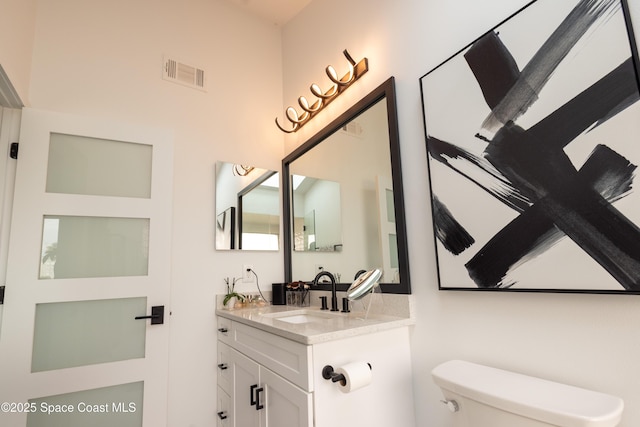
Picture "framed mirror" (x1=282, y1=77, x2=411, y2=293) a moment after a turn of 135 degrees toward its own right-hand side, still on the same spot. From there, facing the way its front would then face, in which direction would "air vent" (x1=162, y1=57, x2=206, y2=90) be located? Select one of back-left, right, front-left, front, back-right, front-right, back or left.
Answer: left

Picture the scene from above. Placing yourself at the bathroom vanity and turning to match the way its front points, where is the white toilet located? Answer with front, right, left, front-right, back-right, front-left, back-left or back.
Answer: left

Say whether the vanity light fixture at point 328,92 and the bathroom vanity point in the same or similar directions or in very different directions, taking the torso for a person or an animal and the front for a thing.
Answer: same or similar directions

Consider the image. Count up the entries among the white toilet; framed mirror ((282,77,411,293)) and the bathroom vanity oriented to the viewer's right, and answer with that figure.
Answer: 0

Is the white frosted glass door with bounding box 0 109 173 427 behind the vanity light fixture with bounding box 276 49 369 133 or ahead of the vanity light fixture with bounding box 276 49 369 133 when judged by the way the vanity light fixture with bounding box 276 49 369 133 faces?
ahead

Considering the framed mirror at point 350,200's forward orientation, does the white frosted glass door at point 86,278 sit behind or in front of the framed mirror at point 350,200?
in front

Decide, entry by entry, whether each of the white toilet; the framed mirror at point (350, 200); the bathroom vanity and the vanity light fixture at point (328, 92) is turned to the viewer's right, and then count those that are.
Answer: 0

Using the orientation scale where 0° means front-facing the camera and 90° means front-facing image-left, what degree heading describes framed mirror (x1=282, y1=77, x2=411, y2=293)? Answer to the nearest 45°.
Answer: approximately 45°

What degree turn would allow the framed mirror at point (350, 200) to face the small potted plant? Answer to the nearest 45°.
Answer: approximately 45° to its right

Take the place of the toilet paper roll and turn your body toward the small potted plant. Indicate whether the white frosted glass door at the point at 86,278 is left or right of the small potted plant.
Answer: left

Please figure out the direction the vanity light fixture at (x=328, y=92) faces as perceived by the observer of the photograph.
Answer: facing the viewer and to the left of the viewer

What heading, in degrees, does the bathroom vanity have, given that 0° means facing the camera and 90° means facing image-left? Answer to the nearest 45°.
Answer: approximately 45°
